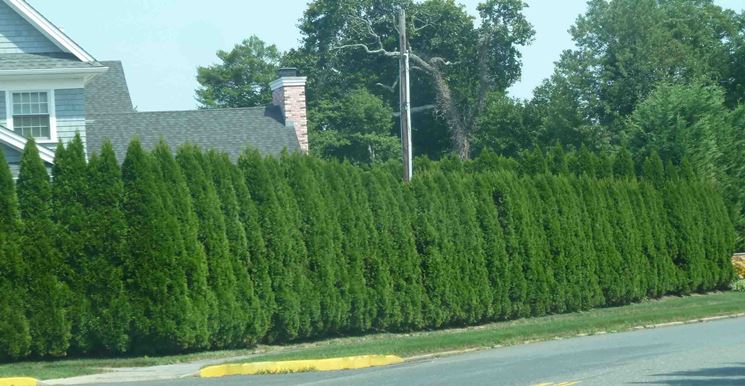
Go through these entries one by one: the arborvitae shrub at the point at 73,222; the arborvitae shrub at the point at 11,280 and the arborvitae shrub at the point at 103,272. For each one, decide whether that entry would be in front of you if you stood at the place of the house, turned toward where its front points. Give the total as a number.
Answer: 3

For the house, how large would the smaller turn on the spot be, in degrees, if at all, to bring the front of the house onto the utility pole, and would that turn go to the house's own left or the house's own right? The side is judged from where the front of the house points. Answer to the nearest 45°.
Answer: approximately 90° to the house's own left

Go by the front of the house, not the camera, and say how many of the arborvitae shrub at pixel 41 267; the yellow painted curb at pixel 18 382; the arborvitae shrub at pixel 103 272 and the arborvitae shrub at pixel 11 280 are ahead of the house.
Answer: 4

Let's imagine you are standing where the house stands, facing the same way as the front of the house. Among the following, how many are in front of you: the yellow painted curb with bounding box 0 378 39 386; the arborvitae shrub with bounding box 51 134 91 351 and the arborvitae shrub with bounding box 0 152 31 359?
3

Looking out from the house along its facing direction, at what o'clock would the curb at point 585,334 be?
The curb is roughly at 10 o'clock from the house.

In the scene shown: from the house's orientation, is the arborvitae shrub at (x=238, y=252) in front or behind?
in front

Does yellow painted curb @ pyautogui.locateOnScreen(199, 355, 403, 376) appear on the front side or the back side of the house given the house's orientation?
on the front side

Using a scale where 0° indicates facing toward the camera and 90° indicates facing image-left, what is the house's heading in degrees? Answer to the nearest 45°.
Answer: approximately 0°

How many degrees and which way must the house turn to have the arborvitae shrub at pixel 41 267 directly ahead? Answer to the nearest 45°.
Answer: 0° — it already faces it

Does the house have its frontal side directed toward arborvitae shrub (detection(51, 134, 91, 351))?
yes
